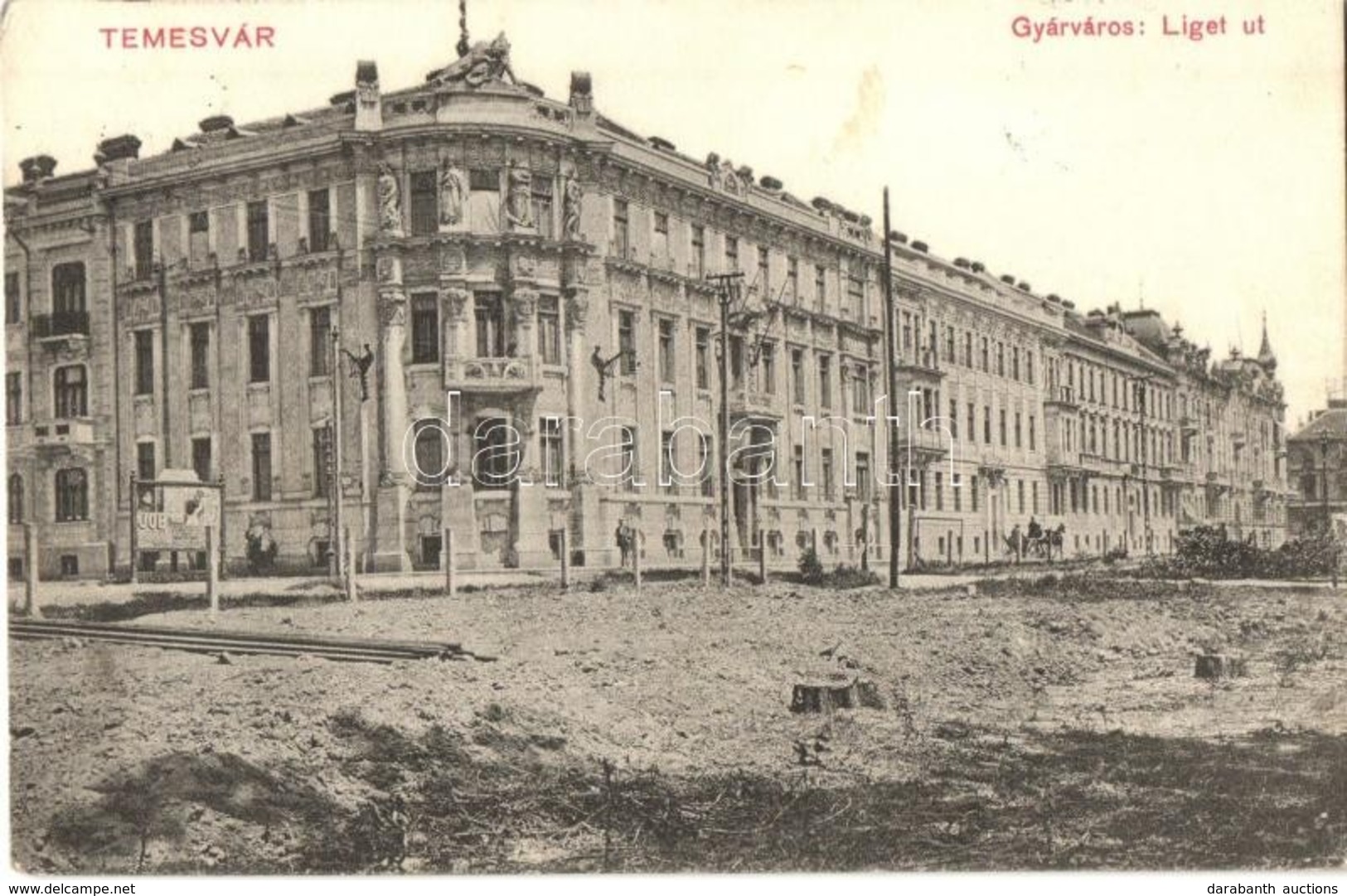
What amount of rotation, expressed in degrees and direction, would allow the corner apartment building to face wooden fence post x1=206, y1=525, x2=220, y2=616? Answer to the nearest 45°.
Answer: approximately 45° to its right

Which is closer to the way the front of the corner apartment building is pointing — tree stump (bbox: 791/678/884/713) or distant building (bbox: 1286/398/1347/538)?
the tree stump

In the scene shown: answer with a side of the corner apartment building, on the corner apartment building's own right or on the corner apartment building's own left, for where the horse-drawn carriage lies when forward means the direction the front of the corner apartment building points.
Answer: on the corner apartment building's own left

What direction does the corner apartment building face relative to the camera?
toward the camera

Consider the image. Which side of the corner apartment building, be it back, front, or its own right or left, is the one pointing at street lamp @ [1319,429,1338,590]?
left

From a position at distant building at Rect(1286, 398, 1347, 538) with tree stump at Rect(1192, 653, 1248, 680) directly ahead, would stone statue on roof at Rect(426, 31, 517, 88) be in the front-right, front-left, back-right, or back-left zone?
front-right
